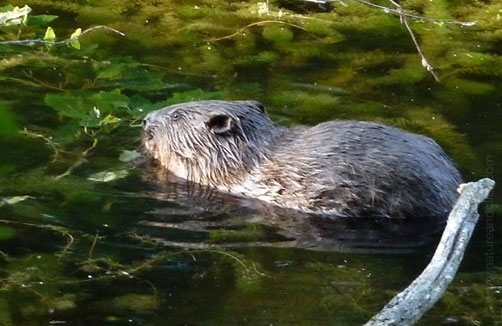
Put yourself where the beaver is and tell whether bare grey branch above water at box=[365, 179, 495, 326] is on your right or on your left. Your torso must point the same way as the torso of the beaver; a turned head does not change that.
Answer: on your left

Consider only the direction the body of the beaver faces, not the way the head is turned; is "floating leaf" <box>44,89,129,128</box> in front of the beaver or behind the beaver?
in front

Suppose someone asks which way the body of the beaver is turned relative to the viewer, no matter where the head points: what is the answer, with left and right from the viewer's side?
facing to the left of the viewer

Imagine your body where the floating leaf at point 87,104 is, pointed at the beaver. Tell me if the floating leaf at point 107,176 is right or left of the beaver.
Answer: right

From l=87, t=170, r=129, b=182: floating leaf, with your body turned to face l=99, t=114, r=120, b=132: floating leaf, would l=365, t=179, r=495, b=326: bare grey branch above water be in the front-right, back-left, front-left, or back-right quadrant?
back-right

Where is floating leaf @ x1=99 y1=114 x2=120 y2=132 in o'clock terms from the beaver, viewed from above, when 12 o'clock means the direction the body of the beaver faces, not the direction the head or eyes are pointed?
The floating leaf is roughly at 1 o'clock from the beaver.

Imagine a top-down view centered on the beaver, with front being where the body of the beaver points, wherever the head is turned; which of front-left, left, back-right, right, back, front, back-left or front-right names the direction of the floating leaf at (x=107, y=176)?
front

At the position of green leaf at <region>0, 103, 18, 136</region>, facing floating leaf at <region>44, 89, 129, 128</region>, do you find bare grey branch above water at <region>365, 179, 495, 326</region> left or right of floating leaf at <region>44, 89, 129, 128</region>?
right
